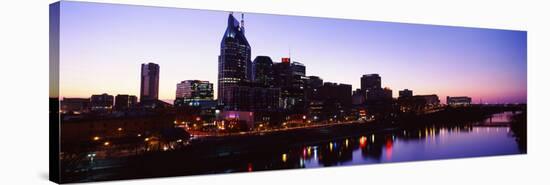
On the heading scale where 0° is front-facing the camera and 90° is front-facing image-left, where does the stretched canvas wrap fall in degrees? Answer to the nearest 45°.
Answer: approximately 315°
